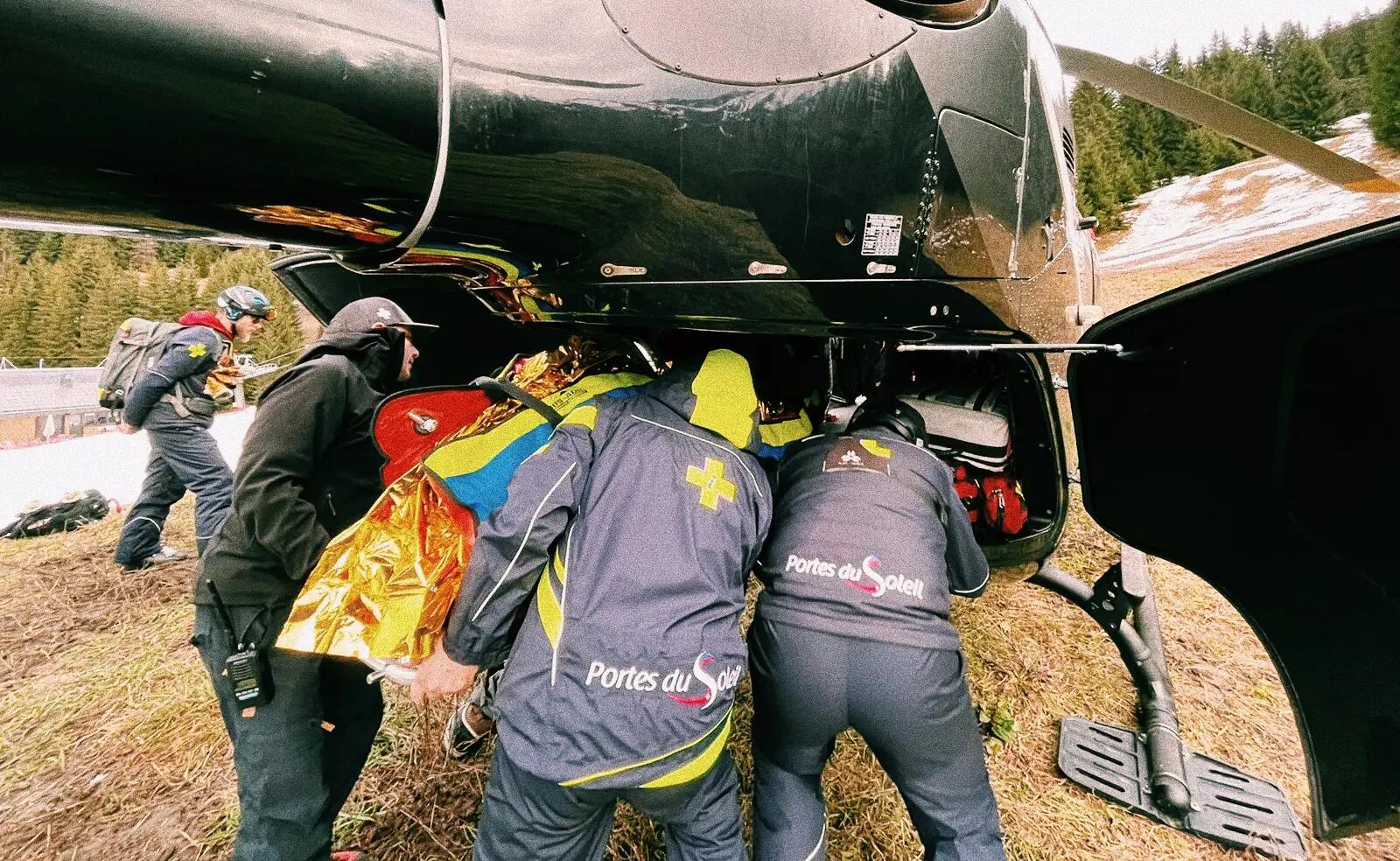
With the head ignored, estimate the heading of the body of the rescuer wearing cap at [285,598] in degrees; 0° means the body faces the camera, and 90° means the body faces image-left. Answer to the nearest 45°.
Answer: approximately 270°

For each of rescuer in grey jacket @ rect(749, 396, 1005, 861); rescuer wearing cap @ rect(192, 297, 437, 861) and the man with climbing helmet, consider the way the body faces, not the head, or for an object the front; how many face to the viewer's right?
2

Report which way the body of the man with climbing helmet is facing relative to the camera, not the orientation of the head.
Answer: to the viewer's right

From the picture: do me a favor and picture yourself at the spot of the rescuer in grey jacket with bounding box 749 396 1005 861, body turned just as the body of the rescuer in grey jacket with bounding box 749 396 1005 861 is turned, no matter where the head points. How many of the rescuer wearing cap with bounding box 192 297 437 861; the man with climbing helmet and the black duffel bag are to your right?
0

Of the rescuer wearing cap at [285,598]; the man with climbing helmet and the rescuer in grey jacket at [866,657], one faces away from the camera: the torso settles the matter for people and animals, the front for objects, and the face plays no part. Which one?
the rescuer in grey jacket

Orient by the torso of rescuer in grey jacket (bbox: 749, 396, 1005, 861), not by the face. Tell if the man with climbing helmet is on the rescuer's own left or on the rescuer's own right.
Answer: on the rescuer's own left

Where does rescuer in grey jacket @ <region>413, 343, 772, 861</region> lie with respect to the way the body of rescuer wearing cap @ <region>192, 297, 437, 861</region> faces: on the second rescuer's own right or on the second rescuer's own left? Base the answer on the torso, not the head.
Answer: on the second rescuer's own right

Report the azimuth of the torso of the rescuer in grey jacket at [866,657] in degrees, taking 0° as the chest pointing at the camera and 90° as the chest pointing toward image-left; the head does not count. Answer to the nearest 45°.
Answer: approximately 180°

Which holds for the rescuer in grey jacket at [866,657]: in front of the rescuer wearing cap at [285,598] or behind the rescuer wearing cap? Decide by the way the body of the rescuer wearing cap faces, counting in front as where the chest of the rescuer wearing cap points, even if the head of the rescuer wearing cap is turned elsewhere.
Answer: in front

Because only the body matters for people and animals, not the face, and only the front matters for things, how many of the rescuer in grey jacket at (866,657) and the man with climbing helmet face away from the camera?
1

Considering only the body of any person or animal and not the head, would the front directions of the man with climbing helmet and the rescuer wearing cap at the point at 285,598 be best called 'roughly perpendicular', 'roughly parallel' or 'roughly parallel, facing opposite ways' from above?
roughly parallel

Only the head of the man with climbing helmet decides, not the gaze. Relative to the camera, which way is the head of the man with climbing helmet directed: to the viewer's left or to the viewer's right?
to the viewer's right
